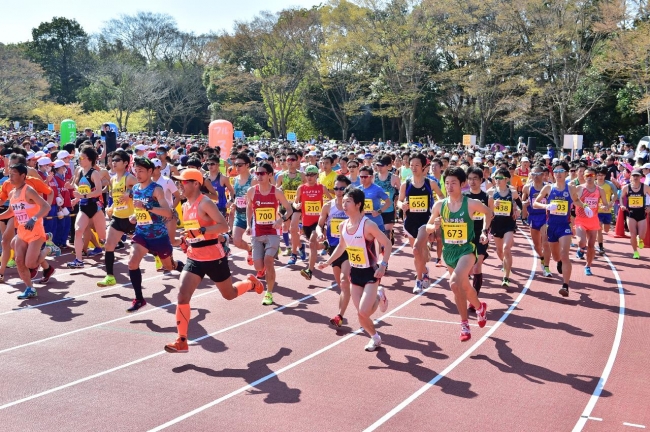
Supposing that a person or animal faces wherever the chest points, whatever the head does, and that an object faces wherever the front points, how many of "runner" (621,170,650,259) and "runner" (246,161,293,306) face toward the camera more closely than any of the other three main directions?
2

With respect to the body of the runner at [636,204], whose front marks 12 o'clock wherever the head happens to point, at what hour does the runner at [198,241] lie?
the runner at [198,241] is roughly at 1 o'clock from the runner at [636,204].

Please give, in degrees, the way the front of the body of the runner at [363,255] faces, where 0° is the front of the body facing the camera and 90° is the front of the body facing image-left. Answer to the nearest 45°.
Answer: approximately 45°

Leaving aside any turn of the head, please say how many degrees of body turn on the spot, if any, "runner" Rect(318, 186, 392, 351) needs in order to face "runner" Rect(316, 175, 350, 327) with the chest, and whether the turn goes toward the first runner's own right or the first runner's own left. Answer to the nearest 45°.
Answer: approximately 135° to the first runner's own right

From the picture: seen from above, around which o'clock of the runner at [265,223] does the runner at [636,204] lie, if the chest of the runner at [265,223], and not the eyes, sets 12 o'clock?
the runner at [636,204] is roughly at 8 o'clock from the runner at [265,223].

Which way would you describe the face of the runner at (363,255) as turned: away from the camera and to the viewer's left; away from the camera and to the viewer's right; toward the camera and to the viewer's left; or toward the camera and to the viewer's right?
toward the camera and to the viewer's left

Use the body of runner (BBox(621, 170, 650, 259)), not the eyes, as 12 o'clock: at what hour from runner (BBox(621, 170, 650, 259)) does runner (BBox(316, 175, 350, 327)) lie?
runner (BBox(316, 175, 350, 327)) is roughly at 1 o'clock from runner (BBox(621, 170, 650, 259)).

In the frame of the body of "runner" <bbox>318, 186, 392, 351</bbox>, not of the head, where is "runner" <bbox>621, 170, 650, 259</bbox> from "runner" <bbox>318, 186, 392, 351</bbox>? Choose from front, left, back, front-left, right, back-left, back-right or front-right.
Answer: back

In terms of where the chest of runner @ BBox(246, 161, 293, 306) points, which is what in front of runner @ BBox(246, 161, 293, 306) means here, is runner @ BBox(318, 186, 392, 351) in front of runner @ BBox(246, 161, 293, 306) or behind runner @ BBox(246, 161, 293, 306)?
in front

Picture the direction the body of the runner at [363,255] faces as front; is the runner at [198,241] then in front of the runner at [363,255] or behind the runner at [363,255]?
in front

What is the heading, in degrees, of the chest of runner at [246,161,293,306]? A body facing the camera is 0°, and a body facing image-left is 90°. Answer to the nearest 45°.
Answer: approximately 0°
